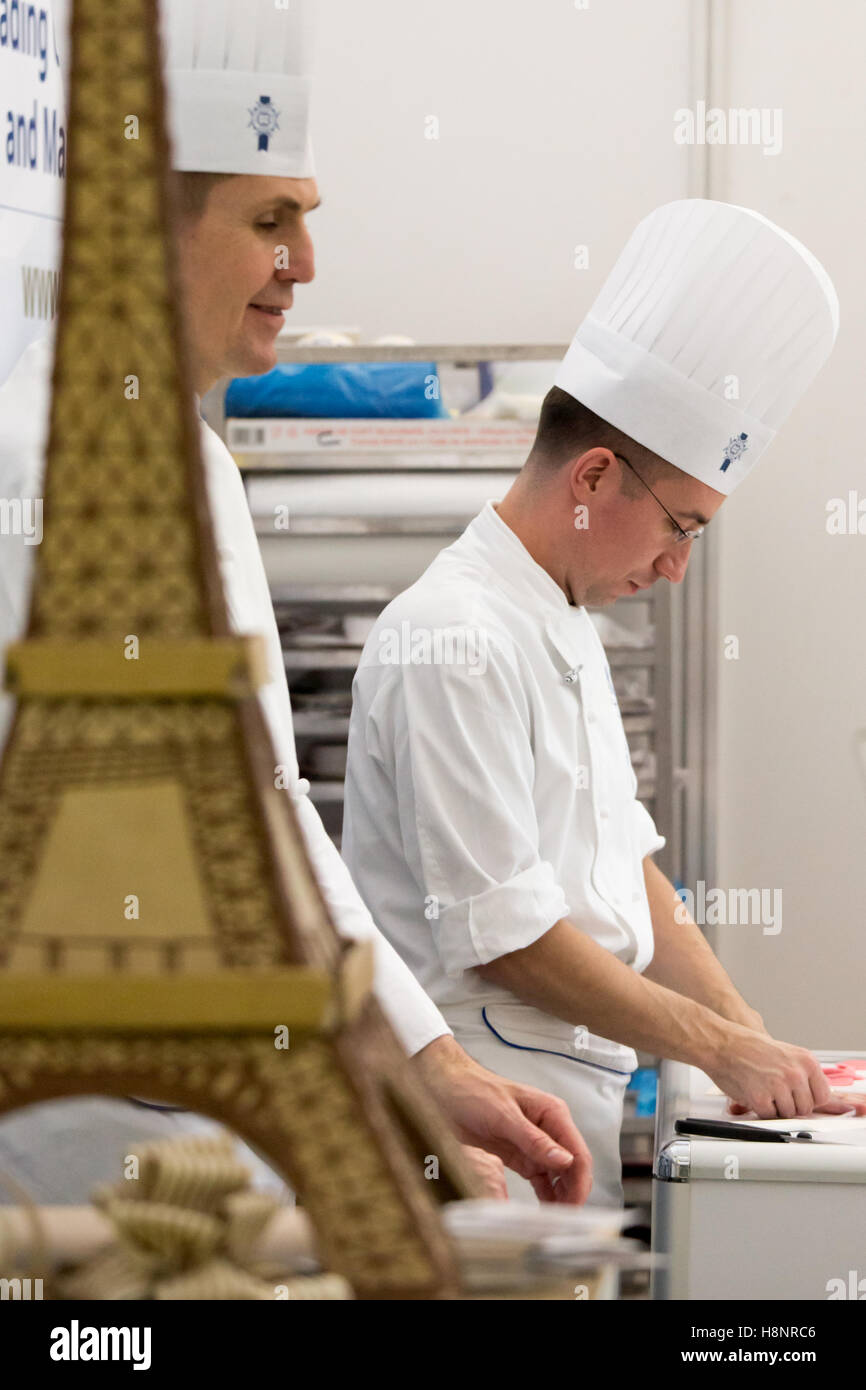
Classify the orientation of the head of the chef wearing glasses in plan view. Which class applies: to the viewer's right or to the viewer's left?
to the viewer's right

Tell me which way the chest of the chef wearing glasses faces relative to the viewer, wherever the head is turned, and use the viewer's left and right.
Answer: facing to the right of the viewer

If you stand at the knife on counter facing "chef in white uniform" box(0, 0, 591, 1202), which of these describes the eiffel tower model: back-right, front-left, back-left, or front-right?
front-left

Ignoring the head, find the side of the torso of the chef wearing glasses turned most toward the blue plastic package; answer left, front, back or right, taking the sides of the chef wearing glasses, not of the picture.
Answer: left

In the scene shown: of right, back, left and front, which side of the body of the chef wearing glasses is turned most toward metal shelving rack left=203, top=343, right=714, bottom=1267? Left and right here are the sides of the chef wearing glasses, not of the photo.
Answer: left

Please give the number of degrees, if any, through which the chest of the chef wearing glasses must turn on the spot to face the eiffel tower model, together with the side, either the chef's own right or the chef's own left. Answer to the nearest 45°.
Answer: approximately 90° to the chef's own right
